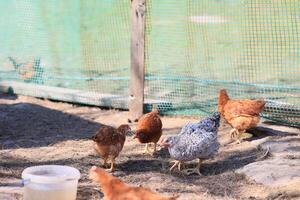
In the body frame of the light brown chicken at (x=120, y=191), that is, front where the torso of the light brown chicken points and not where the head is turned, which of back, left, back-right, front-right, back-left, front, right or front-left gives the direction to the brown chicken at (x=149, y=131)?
right

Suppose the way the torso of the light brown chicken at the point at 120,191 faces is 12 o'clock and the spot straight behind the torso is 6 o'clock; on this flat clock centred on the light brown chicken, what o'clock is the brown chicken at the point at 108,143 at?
The brown chicken is roughly at 3 o'clock from the light brown chicken.

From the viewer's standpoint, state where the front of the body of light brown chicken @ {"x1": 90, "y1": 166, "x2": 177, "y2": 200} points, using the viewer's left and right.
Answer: facing to the left of the viewer

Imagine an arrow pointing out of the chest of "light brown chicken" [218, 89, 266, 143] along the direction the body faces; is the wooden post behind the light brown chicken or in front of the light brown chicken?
in front

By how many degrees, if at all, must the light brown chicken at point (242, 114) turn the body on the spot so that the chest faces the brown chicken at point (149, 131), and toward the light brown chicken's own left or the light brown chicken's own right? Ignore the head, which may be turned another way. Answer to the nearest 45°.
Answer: approximately 45° to the light brown chicken's own left

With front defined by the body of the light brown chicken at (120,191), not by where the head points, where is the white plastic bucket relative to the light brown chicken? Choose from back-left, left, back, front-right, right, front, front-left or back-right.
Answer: front-right

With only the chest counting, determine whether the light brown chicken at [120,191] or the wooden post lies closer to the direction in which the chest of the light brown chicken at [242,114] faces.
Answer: the wooden post

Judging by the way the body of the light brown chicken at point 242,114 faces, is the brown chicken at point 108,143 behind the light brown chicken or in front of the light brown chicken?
in front

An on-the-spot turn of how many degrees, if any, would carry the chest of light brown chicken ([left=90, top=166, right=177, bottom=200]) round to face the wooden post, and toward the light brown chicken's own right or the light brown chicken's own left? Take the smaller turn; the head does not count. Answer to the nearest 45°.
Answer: approximately 90° to the light brown chicken's own right

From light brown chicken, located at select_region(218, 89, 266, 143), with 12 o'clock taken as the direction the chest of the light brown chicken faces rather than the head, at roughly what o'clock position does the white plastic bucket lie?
The white plastic bucket is roughly at 10 o'clock from the light brown chicken.

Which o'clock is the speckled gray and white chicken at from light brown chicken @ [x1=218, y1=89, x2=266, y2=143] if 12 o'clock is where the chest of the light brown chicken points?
The speckled gray and white chicken is roughly at 10 o'clock from the light brown chicken.

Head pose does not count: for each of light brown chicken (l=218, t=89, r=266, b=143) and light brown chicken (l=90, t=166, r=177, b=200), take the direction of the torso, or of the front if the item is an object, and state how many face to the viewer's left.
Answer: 2

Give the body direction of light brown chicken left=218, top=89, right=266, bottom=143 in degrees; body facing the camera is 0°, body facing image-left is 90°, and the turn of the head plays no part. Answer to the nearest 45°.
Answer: approximately 90°
